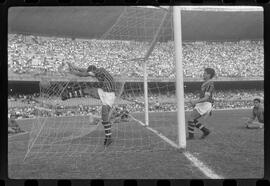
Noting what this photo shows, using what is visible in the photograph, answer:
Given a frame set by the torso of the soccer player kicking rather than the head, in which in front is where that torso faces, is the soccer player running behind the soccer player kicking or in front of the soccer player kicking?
behind

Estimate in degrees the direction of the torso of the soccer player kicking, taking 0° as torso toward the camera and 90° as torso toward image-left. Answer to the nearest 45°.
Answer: approximately 90°

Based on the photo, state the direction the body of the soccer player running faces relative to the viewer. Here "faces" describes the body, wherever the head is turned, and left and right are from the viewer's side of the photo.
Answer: facing to the left of the viewer

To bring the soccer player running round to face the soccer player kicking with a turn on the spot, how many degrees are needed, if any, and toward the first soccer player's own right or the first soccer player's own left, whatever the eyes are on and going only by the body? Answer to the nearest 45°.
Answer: approximately 45° to the first soccer player's own left
